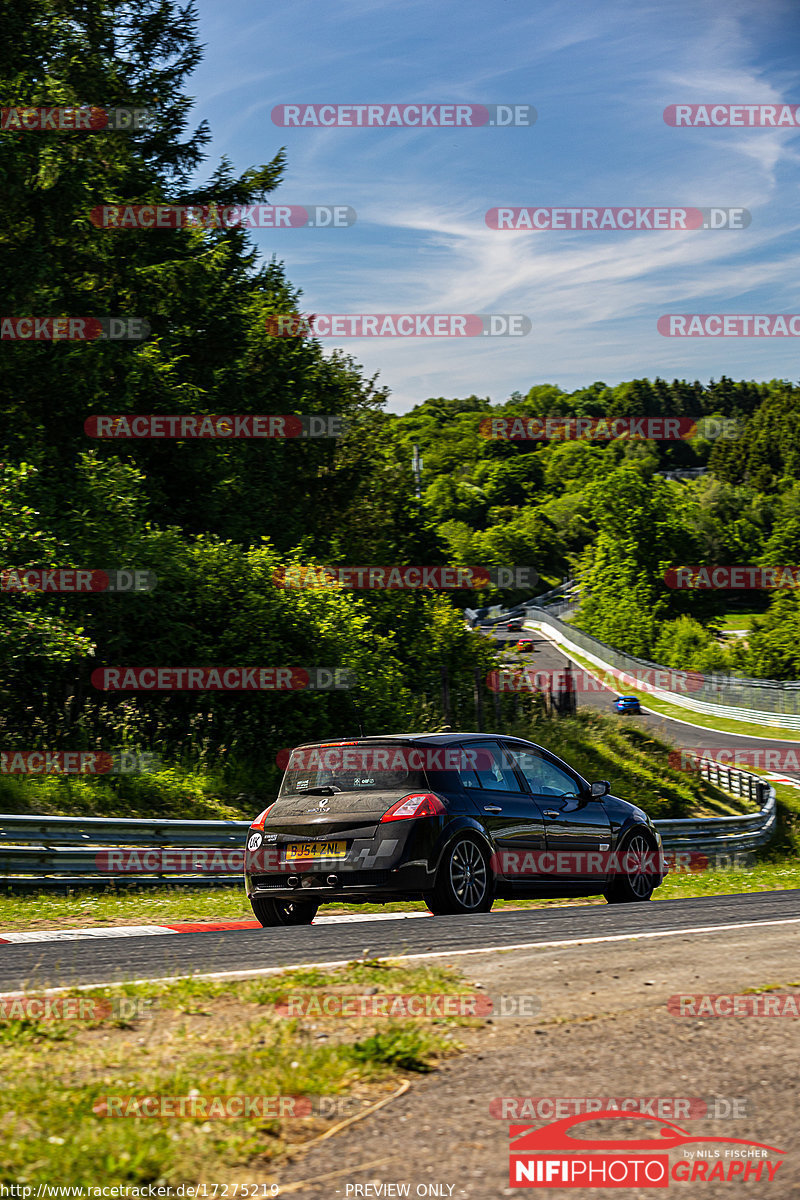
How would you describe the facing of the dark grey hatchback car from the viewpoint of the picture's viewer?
facing away from the viewer and to the right of the viewer

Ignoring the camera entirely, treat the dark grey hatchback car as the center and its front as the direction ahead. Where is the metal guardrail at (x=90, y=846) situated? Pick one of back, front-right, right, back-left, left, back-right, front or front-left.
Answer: left
